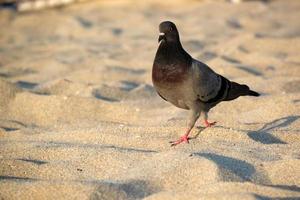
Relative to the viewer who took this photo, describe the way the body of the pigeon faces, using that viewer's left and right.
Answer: facing the viewer and to the left of the viewer
